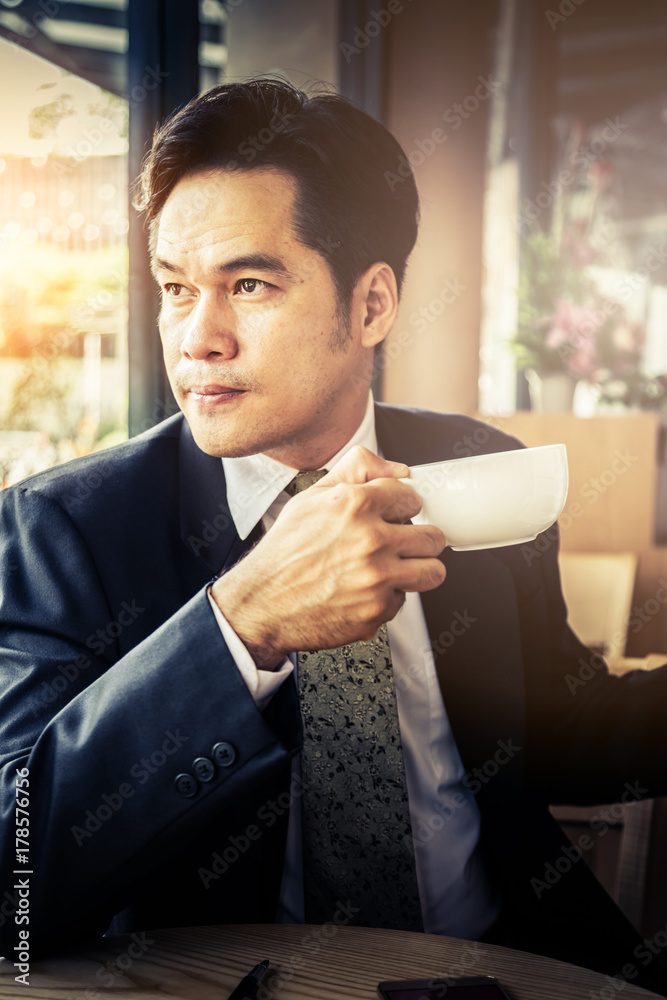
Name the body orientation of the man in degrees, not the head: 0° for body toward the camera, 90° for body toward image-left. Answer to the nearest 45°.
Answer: approximately 0°

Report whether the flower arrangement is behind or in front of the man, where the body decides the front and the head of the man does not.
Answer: behind

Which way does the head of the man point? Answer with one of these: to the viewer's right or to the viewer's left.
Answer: to the viewer's left

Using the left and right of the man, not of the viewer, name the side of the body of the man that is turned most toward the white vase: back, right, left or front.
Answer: back
